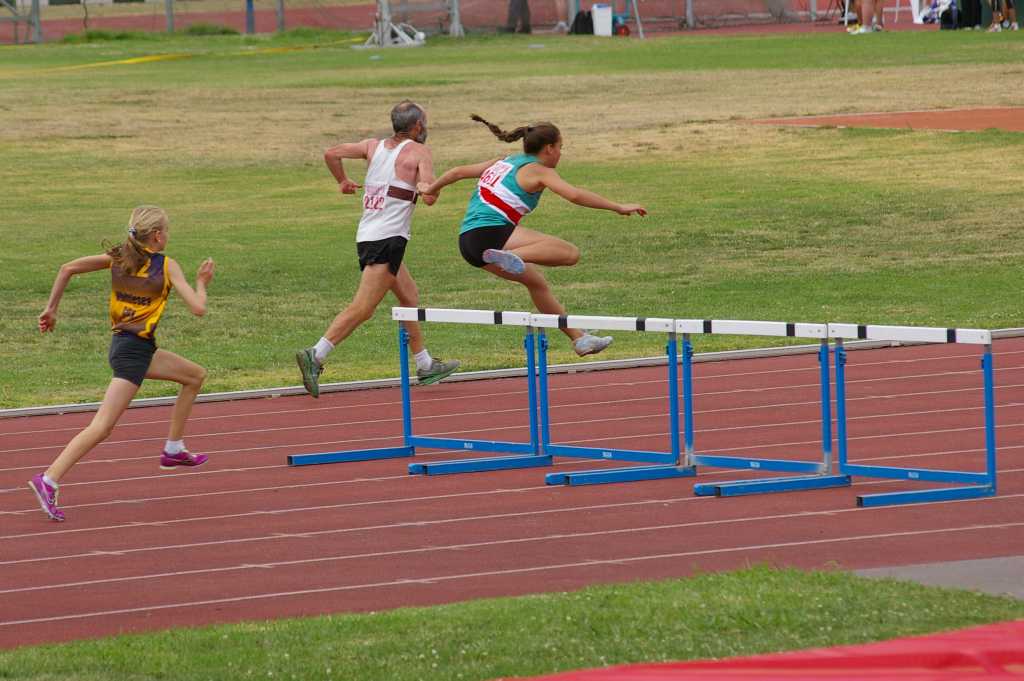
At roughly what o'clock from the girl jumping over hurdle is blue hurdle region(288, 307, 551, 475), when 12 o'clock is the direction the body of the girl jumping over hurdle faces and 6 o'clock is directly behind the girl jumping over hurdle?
The blue hurdle is roughly at 5 o'clock from the girl jumping over hurdle.

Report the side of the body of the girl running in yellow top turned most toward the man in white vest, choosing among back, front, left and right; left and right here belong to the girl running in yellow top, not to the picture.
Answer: front

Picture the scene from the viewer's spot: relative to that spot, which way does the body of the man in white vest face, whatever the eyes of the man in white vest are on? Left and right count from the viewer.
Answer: facing away from the viewer and to the right of the viewer

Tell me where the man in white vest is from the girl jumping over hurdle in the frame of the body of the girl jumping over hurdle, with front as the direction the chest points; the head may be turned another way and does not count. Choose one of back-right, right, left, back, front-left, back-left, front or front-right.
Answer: left

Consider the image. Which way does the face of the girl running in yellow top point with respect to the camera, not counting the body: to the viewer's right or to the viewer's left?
to the viewer's right

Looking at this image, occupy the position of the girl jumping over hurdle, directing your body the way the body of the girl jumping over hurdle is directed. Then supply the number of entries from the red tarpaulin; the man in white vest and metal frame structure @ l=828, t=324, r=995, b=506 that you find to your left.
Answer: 1

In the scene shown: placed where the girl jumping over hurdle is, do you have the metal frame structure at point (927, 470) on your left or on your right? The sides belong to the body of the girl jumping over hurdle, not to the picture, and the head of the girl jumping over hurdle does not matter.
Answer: on your right

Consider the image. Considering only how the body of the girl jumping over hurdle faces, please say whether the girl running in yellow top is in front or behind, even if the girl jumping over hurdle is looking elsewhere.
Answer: behind

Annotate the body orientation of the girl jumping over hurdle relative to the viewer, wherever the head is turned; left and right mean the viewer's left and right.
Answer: facing away from the viewer and to the right of the viewer
